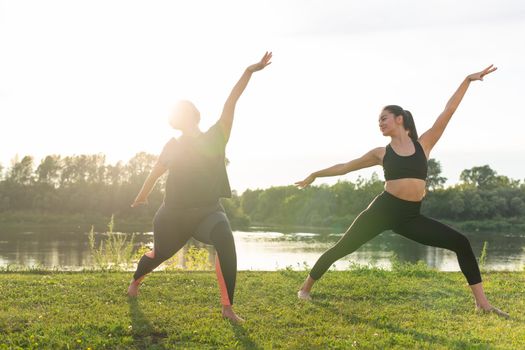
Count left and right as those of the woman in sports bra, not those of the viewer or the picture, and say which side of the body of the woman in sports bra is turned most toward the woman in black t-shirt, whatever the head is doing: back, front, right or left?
right

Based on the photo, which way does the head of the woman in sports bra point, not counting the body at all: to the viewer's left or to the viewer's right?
to the viewer's left

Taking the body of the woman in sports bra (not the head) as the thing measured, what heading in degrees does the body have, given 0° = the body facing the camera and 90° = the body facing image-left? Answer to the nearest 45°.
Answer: approximately 0°
